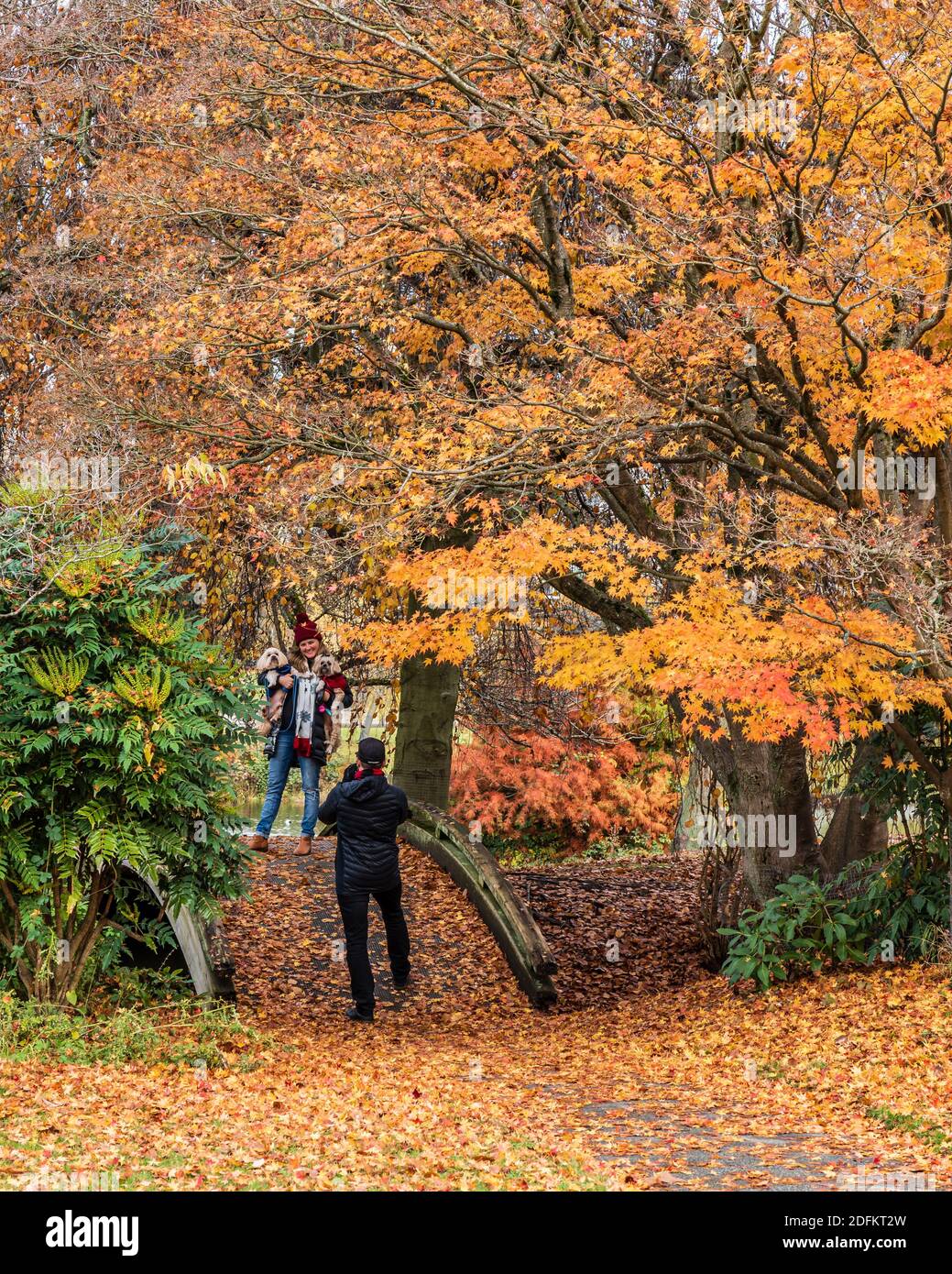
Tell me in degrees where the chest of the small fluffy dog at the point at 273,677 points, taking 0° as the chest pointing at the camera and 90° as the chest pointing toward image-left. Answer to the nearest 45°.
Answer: approximately 0°

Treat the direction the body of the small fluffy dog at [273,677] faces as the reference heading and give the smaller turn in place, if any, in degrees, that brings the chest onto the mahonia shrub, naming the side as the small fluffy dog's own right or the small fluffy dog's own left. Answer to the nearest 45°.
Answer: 0° — it already faces it

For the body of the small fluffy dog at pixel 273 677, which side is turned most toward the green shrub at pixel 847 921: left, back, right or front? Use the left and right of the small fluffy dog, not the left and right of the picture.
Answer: left
